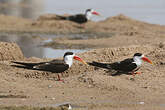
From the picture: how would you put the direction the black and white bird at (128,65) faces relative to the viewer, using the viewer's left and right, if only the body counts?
facing to the right of the viewer
